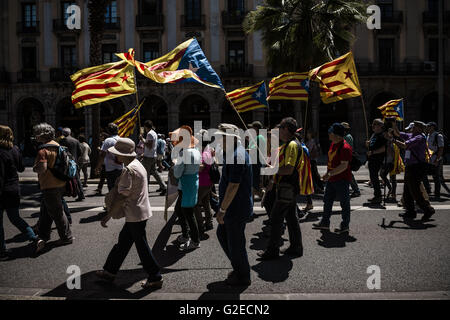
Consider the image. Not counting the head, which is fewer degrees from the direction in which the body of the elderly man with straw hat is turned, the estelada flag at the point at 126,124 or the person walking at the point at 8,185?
the person walking

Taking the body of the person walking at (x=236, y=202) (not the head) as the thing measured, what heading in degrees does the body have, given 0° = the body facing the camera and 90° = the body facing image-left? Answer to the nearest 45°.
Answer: approximately 90°

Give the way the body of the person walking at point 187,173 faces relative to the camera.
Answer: to the viewer's left

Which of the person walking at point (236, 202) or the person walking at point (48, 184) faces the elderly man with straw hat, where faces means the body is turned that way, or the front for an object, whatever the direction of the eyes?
the person walking at point (236, 202)

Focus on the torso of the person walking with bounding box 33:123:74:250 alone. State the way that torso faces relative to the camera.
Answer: to the viewer's left

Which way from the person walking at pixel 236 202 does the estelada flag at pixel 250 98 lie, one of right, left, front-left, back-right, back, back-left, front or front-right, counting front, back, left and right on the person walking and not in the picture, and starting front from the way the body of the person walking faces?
right

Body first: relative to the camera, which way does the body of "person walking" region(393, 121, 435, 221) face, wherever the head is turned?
to the viewer's left

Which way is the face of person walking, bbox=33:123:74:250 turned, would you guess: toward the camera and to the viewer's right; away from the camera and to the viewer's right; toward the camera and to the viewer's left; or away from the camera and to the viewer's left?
away from the camera and to the viewer's left

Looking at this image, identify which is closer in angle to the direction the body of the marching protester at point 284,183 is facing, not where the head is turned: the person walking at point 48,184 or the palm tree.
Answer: the person walking
